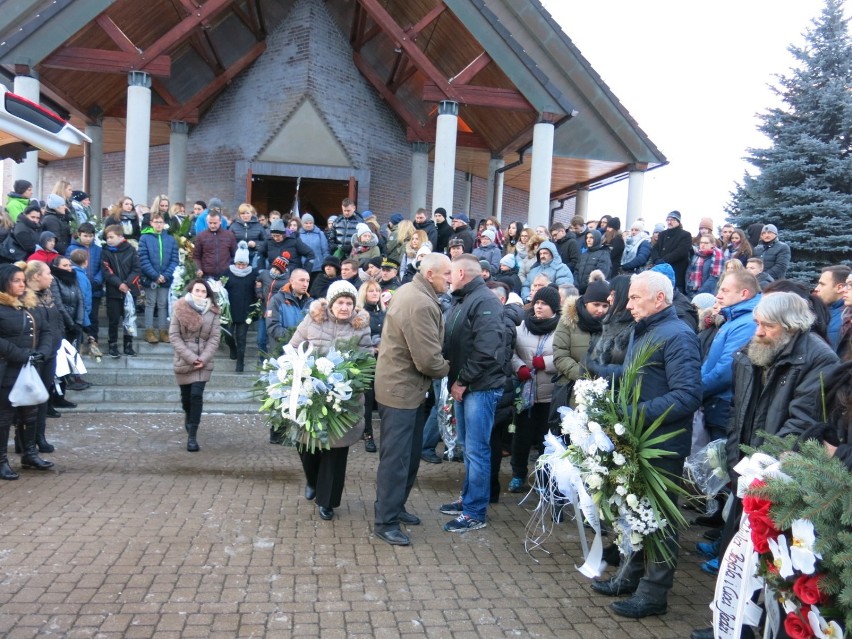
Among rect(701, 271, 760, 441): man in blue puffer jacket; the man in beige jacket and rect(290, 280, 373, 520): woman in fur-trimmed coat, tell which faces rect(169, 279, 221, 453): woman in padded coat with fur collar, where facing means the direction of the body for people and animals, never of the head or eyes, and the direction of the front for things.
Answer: the man in blue puffer jacket

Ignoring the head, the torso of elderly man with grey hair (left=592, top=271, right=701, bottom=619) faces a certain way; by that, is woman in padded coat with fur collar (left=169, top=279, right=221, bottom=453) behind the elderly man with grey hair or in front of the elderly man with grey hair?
in front

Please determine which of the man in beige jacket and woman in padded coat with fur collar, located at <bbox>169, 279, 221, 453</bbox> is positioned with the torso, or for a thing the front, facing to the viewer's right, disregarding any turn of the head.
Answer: the man in beige jacket

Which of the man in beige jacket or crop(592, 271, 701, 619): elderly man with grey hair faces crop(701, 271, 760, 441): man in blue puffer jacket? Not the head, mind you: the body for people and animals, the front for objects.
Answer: the man in beige jacket

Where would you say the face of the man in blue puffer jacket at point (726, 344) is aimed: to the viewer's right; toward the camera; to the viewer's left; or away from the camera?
to the viewer's left

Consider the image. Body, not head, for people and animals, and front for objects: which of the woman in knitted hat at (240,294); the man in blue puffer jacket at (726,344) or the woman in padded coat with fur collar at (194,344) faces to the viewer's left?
the man in blue puffer jacket

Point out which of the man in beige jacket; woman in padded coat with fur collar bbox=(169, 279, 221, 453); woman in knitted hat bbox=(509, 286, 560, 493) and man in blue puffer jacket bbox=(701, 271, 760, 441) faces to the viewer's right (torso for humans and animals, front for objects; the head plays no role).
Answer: the man in beige jacket

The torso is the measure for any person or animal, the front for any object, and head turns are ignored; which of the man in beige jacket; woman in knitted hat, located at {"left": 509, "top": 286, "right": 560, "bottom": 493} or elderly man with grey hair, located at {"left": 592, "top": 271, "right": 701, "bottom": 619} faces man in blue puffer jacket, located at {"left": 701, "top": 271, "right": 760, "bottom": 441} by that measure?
the man in beige jacket

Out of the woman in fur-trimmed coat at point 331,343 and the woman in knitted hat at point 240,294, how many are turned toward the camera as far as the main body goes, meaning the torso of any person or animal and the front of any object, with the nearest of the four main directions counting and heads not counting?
2

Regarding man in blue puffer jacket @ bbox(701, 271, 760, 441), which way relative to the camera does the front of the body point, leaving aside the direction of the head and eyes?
to the viewer's left

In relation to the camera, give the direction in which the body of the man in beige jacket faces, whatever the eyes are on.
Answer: to the viewer's right

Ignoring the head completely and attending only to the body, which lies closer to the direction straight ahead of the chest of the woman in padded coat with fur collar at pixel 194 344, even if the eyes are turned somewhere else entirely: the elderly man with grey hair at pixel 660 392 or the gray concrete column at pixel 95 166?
the elderly man with grey hair

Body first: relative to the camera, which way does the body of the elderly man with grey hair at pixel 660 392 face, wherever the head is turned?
to the viewer's left
